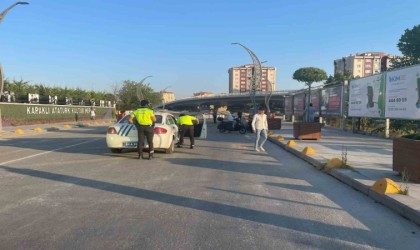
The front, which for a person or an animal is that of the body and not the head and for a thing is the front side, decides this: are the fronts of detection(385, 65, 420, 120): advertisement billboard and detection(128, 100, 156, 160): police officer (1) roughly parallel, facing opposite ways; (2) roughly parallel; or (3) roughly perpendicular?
roughly perpendicular

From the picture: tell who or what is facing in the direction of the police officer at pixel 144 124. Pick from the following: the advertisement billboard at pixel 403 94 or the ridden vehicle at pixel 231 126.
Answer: the advertisement billboard

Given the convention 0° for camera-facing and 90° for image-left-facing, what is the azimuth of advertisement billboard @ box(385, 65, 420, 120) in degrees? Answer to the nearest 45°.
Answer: approximately 45°

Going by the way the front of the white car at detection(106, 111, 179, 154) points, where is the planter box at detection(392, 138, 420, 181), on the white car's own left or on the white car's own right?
on the white car's own right

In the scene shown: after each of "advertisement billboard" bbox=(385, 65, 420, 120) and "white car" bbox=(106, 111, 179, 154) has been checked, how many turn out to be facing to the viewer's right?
0

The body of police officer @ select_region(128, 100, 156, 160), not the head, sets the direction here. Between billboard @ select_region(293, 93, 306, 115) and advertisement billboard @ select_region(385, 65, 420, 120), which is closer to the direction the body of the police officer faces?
the billboard

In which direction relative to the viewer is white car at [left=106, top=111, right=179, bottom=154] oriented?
away from the camera

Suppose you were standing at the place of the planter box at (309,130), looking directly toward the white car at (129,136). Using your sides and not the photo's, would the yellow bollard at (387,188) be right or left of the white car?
left
